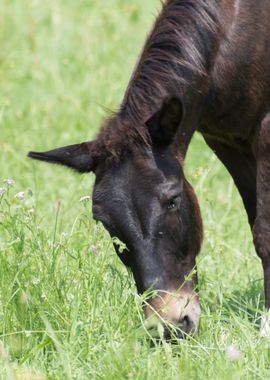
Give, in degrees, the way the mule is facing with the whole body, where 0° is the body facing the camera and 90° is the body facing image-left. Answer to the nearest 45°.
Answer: approximately 45°
